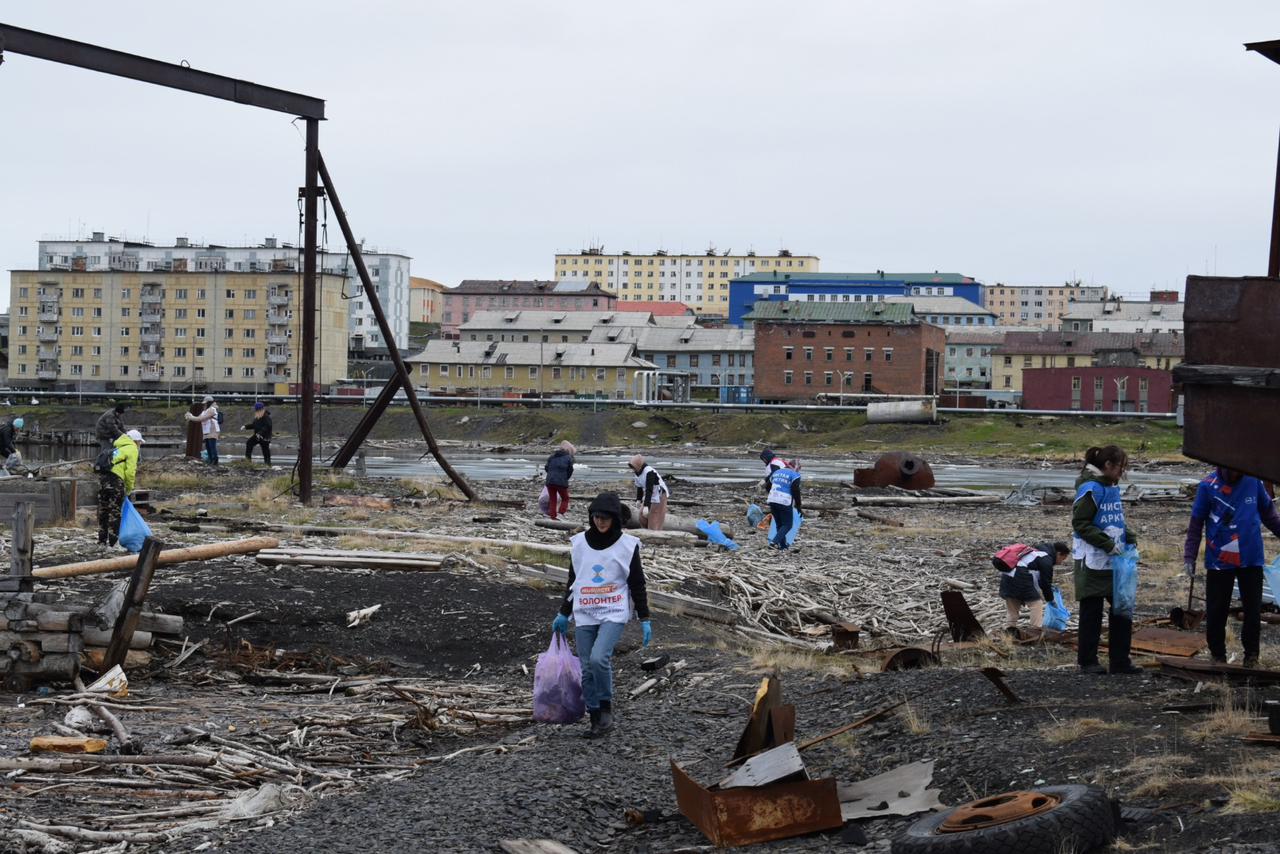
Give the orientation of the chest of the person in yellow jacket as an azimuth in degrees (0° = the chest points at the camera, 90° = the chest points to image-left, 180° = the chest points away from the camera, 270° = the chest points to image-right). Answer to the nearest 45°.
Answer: approximately 270°

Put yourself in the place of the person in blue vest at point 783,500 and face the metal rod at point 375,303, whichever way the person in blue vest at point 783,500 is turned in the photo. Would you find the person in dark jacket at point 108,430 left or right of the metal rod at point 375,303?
left

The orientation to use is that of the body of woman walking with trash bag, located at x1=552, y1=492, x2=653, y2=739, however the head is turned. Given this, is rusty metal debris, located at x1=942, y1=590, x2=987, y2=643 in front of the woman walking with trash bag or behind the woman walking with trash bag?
behind

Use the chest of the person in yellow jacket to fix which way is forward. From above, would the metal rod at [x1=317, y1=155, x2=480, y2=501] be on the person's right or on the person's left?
on the person's left

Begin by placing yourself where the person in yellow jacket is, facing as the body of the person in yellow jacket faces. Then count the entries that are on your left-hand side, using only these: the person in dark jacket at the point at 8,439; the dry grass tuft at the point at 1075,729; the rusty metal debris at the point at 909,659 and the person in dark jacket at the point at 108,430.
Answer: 2

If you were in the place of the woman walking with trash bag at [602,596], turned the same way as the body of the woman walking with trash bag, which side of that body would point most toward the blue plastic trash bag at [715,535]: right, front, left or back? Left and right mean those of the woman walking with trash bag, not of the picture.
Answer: back

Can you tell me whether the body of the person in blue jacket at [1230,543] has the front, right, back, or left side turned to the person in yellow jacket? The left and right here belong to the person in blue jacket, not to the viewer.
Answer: right

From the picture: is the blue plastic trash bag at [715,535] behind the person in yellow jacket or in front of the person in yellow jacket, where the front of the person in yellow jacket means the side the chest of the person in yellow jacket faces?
in front

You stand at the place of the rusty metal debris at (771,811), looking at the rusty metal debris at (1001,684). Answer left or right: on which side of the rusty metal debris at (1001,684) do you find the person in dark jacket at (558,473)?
left

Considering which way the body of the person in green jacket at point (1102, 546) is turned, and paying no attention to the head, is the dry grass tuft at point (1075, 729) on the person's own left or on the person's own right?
on the person's own right

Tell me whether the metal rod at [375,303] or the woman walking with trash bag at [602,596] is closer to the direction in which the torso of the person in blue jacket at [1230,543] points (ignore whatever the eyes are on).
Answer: the woman walking with trash bag

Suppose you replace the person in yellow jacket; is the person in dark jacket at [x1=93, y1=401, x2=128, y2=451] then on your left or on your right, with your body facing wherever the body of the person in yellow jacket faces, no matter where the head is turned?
on your left
